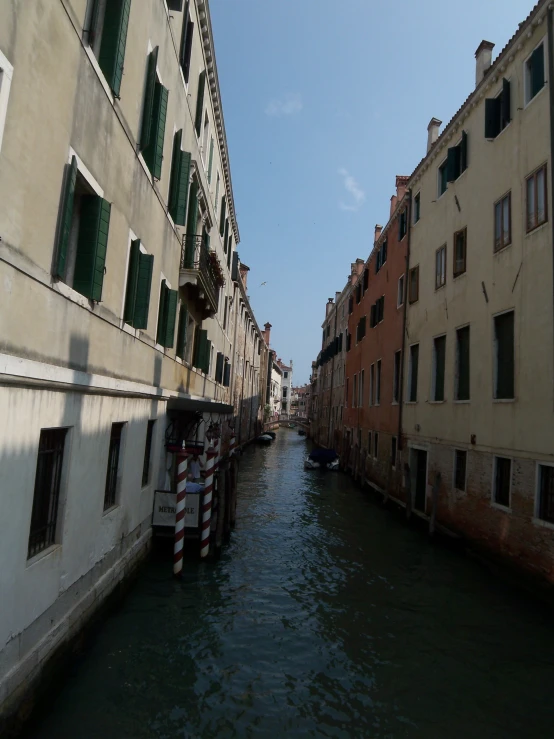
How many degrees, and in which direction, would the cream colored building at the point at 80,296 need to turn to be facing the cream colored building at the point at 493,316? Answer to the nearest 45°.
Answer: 0° — it already faces it

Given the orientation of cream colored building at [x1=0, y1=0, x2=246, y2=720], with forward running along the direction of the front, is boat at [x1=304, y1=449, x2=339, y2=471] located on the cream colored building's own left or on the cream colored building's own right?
on the cream colored building's own left

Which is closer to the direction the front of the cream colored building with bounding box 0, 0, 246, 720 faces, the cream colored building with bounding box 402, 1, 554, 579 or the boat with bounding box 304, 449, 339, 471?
the cream colored building

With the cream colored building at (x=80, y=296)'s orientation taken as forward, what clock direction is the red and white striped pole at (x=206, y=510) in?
The red and white striped pole is roughly at 10 o'clock from the cream colored building.

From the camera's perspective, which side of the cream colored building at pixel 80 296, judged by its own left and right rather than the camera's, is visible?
right

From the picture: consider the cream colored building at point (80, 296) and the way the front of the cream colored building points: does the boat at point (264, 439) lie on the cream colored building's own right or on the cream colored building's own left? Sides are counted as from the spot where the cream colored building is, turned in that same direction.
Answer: on the cream colored building's own left
